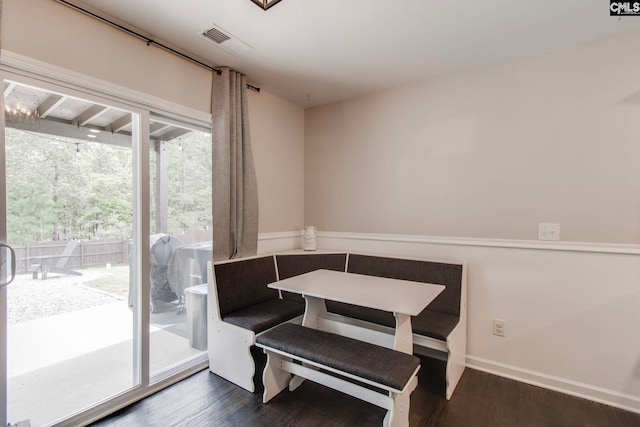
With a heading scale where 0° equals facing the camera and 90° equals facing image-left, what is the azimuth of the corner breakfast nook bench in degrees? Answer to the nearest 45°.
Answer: approximately 0°

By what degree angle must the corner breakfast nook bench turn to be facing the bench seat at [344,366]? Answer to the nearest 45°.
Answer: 0° — it already faces it

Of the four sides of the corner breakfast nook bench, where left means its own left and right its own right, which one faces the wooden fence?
right

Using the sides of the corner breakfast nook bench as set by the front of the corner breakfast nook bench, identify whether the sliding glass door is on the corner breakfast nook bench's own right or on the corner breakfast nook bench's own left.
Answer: on the corner breakfast nook bench's own right
